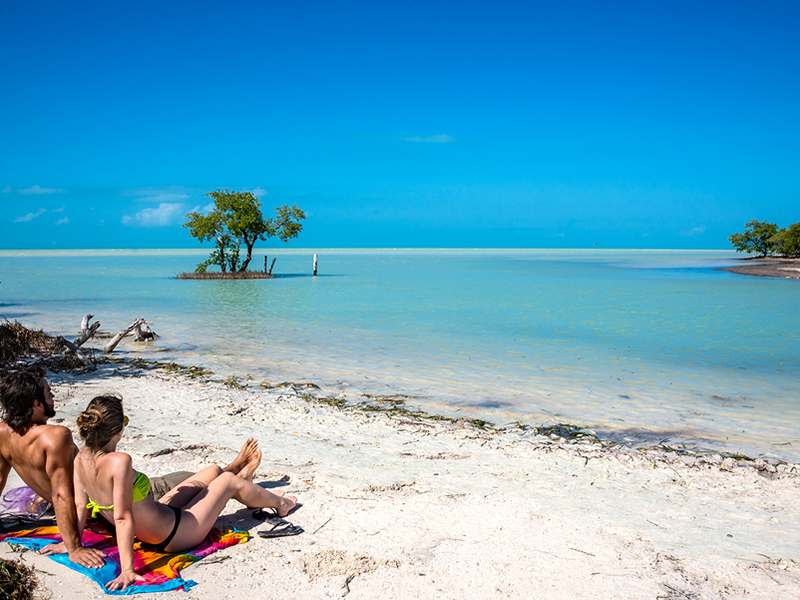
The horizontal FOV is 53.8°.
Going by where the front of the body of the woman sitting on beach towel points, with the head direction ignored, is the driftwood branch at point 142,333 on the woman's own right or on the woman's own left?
on the woman's own left

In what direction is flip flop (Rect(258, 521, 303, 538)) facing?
to the viewer's right

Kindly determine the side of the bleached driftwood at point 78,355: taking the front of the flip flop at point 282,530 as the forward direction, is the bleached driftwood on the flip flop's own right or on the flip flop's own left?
on the flip flop's own left

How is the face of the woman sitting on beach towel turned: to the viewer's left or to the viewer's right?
to the viewer's right

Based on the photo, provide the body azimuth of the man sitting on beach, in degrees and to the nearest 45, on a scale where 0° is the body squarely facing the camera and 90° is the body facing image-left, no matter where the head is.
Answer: approximately 225°

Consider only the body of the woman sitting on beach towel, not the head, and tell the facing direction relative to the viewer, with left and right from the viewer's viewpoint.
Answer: facing away from the viewer and to the right of the viewer

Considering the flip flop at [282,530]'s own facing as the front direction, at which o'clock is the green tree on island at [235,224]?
The green tree on island is roughly at 9 o'clock from the flip flop.
